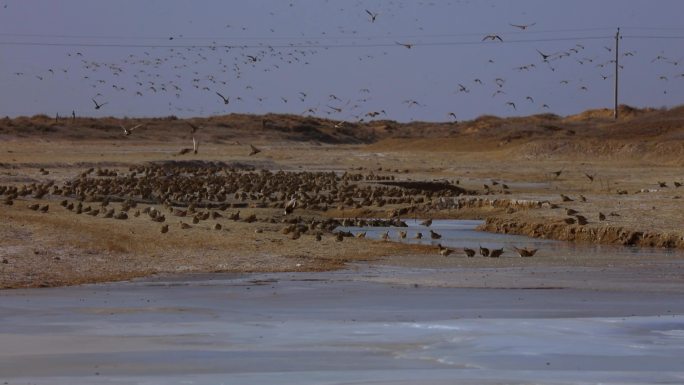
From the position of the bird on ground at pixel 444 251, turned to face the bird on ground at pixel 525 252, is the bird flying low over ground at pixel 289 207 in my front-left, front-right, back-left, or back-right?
back-left

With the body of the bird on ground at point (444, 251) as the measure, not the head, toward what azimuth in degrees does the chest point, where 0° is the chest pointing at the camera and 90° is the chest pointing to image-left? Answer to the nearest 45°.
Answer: approximately 90°

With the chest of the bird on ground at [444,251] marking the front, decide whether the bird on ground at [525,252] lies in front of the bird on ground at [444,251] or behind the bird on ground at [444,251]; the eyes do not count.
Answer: behind

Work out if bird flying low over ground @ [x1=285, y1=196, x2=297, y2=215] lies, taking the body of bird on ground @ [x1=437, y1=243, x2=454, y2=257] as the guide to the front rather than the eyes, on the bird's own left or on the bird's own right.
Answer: on the bird's own right
